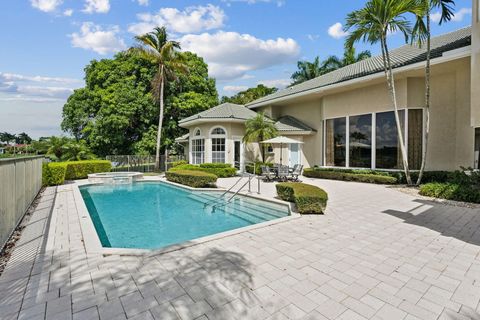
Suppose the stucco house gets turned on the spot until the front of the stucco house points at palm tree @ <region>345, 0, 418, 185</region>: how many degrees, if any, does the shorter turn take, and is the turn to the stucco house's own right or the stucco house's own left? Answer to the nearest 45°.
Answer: approximately 45° to the stucco house's own left

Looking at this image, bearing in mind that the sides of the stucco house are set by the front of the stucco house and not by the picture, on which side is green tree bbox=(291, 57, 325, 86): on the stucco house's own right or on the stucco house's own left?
on the stucco house's own right

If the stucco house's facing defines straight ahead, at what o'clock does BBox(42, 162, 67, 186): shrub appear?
The shrub is roughly at 1 o'clock from the stucco house.

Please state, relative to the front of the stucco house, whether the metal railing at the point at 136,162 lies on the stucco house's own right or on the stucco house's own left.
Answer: on the stucco house's own right

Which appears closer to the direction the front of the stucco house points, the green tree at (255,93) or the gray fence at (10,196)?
the gray fence

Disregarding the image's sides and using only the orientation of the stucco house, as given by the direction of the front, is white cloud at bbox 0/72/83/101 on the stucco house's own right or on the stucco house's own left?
on the stucco house's own right

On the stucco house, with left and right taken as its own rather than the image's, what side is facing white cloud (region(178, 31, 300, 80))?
right

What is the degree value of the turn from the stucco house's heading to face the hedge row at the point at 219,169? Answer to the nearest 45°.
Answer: approximately 45° to its right

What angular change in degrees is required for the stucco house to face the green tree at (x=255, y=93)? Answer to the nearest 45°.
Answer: approximately 90° to its right

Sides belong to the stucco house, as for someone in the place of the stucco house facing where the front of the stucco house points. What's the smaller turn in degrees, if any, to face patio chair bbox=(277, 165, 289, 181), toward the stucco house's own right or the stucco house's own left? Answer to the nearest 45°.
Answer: approximately 45° to the stucco house's own right

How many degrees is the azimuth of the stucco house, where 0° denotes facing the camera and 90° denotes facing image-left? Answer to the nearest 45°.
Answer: approximately 45°
